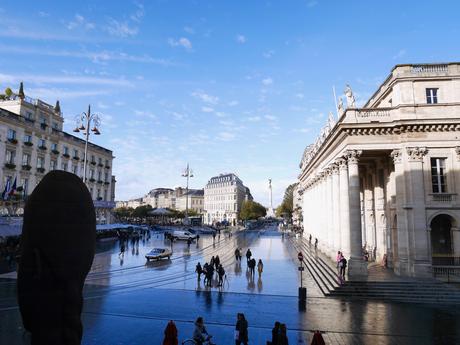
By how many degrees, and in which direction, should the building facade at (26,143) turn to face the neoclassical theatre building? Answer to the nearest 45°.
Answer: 0° — it already faces it

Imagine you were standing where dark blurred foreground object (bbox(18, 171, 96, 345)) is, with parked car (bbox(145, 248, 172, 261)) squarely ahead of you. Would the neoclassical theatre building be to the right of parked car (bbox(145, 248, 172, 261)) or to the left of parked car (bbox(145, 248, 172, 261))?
right

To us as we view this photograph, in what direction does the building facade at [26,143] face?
facing the viewer and to the right of the viewer

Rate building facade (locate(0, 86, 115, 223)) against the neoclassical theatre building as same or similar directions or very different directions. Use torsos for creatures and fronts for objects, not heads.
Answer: very different directions

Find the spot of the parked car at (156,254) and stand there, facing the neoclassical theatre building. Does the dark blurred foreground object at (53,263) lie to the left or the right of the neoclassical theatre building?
right

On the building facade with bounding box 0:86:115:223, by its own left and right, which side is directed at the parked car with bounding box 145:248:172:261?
front

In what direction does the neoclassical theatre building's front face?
to the viewer's left

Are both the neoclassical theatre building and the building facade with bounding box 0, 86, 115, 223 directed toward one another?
yes

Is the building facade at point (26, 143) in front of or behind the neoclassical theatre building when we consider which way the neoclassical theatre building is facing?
in front

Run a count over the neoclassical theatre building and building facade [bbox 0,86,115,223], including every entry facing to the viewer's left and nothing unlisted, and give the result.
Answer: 1

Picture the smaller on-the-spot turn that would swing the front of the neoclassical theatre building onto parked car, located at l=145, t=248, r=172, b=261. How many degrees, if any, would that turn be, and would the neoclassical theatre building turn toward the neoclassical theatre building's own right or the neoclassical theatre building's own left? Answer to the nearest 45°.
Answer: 0° — it already faces it
